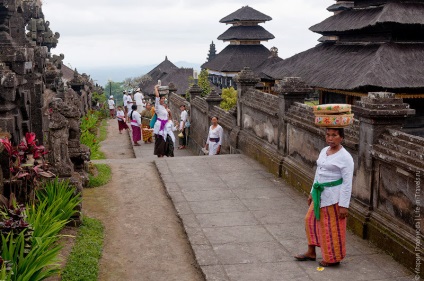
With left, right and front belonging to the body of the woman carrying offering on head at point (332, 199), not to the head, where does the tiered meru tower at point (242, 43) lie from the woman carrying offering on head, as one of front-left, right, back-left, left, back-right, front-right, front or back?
back-right

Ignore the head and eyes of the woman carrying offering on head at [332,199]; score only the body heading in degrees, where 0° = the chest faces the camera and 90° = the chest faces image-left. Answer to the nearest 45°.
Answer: approximately 45°

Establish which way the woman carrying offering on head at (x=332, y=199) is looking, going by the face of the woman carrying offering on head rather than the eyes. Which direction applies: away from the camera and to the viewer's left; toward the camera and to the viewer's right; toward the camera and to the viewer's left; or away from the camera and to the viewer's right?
toward the camera and to the viewer's left

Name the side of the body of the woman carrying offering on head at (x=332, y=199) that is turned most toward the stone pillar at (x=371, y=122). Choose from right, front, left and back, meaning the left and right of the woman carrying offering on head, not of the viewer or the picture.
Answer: back

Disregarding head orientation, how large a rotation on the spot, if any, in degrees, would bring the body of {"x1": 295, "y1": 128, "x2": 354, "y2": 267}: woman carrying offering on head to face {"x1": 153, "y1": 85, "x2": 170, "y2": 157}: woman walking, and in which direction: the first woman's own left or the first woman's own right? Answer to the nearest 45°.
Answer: approximately 90° to the first woman's own right

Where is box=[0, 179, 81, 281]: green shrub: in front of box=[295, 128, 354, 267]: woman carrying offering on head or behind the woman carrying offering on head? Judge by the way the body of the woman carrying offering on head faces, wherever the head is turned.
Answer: in front

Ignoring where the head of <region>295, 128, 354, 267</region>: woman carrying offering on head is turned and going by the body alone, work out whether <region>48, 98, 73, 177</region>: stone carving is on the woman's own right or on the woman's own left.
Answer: on the woman's own right

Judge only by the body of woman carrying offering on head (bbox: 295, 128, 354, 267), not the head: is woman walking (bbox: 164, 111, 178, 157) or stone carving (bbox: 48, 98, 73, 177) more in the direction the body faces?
the stone carving

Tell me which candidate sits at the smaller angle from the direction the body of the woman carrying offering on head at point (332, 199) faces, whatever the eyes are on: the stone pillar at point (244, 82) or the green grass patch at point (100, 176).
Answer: the green grass patch

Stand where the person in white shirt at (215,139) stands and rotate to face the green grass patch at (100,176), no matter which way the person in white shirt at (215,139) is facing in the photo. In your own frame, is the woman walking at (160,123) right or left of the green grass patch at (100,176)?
right

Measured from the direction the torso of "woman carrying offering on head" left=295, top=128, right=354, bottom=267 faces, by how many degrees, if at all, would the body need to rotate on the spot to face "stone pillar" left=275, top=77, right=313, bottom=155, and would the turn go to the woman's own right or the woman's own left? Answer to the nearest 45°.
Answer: approximately 135° to the woman's own right

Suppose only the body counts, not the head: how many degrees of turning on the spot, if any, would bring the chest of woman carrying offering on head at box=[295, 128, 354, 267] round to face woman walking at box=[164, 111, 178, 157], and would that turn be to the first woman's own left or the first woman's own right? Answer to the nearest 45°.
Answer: approximately 90° to the first woman's own right
